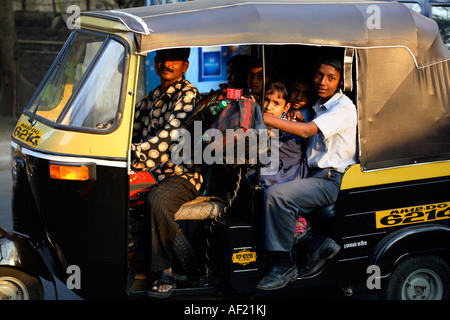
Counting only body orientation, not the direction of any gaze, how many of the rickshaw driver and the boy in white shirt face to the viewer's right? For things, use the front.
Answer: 0

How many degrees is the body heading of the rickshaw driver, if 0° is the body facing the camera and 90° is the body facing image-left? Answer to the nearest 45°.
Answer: approximately 45°

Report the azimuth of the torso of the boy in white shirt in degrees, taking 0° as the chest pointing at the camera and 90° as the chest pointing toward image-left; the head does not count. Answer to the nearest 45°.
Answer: approximately 90°

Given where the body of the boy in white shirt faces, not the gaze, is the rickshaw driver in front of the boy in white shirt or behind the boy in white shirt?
in front

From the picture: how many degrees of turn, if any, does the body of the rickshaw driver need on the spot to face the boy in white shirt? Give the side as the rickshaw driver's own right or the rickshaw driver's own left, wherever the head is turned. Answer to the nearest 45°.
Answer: approximately 135° to the rickshaw driver's own left
